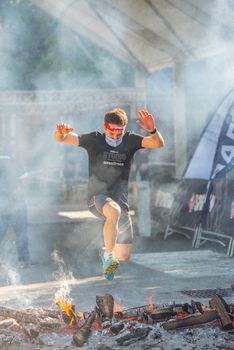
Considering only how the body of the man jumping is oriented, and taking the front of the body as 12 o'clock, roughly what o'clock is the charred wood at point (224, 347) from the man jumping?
The charred wood is roughly at 11 o'clock from the man jumping.

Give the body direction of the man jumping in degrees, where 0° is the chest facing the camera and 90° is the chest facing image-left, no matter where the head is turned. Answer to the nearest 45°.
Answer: approximately 0°
